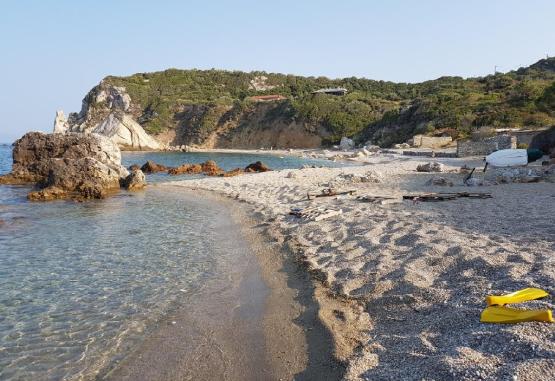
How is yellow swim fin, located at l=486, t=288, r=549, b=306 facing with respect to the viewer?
to the viewer's right

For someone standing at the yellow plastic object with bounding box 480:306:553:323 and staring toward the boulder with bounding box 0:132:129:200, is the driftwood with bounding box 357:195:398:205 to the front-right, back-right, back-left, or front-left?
front-right

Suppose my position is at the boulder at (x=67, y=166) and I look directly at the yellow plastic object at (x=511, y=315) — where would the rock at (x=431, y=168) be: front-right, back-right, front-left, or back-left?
front-left

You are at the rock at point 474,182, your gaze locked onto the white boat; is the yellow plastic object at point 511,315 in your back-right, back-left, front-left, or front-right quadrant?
back-right
